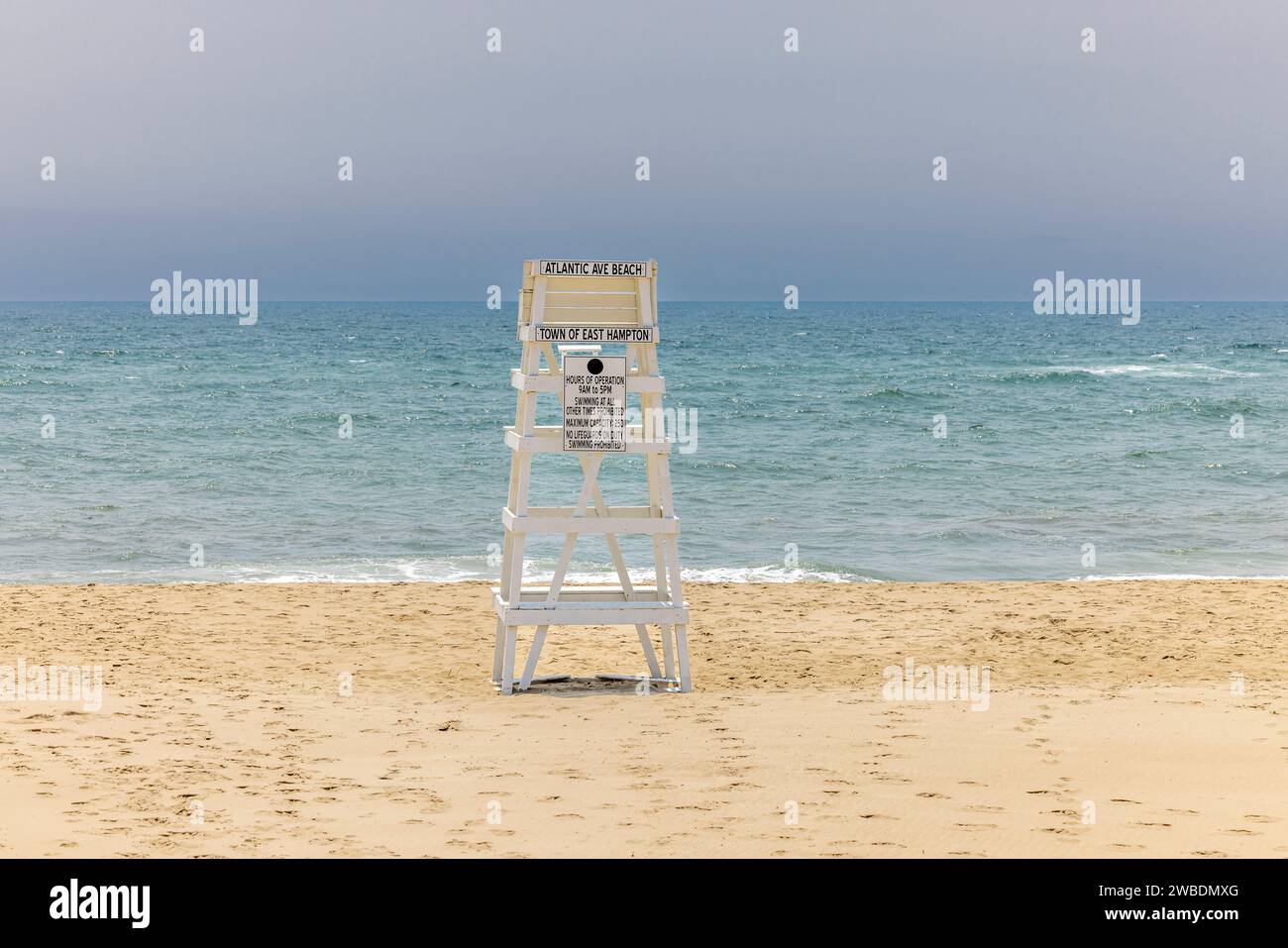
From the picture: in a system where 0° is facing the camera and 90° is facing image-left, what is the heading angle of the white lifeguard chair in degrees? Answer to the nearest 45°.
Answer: approximately 180°
